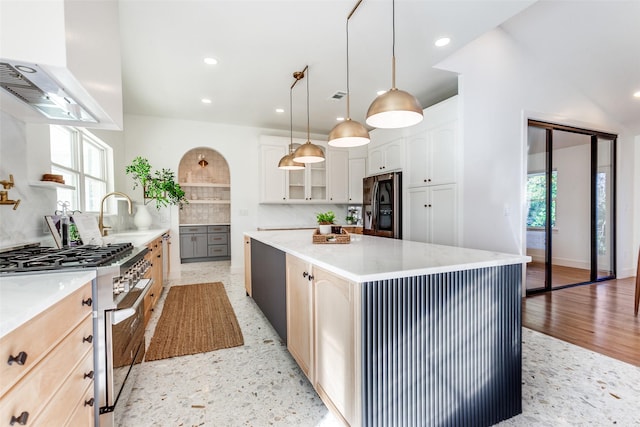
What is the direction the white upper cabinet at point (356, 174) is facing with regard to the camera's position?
facing the viewer

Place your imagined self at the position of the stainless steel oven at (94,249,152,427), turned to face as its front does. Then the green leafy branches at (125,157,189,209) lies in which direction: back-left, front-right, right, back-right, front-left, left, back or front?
left

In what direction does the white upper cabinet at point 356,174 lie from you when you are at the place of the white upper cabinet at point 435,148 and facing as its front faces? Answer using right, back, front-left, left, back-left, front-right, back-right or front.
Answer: right

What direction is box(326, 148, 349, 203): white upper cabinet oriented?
toward the camera

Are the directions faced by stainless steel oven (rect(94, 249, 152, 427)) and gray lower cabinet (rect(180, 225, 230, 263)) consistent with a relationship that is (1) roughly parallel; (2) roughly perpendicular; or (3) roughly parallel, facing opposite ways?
roughly perpendicular

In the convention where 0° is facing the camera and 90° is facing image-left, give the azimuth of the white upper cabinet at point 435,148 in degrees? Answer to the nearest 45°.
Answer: approximately 45°

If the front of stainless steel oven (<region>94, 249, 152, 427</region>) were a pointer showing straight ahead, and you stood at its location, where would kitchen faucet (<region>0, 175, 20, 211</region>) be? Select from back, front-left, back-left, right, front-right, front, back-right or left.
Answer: back-left

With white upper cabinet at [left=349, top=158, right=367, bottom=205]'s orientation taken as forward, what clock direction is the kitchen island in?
The kitchen island is roughly at 12 o'clock from the white upper cabinet.

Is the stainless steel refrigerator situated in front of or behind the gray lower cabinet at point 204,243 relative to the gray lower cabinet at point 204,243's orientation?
in front

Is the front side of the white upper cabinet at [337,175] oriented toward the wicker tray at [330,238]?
yes

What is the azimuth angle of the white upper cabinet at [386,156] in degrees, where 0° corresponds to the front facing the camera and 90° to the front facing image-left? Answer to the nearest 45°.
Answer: approximately 45°

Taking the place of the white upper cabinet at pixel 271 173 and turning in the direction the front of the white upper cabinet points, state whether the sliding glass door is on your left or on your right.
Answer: on your left

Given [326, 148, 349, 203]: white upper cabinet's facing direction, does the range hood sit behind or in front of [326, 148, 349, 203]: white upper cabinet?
in front

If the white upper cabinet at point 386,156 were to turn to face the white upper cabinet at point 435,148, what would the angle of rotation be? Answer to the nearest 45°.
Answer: approximately 90° to its left

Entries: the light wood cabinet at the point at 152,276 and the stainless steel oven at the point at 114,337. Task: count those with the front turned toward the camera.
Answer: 0

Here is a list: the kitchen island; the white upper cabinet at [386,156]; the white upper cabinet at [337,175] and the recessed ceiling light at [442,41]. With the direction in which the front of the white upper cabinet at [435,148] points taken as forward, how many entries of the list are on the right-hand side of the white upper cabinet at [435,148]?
2

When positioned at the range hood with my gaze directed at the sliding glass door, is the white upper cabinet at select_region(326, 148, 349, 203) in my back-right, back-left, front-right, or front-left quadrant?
front-left

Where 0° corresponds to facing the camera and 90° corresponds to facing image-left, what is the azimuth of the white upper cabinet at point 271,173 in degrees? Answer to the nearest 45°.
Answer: approximately 0°

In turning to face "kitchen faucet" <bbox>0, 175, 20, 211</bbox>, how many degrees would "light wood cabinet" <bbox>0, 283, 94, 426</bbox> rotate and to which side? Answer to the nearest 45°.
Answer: approximately 135° to its left

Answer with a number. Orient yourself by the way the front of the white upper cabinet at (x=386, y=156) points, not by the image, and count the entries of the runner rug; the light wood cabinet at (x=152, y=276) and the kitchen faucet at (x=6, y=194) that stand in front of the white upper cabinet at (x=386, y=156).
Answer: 3
